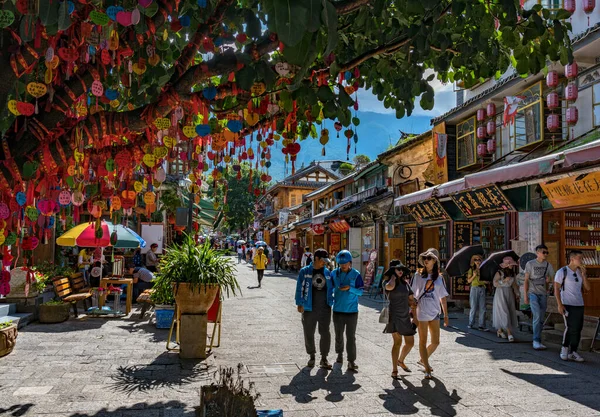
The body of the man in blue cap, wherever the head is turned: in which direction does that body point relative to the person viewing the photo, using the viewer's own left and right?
facing the viewer

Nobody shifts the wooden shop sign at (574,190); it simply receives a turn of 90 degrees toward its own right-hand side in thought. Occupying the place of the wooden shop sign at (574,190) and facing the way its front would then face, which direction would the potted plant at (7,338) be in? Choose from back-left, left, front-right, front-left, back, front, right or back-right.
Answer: left

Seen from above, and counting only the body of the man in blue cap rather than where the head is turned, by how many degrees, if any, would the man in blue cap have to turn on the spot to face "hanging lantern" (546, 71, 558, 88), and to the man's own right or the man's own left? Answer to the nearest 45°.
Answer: approximately 135° to the man's own left

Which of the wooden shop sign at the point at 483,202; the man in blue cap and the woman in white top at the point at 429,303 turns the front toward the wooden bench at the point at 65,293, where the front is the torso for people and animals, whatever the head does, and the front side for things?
the wooden shop sign

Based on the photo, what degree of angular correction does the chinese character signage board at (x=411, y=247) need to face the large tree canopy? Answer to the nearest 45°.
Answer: approximately 45° to its left

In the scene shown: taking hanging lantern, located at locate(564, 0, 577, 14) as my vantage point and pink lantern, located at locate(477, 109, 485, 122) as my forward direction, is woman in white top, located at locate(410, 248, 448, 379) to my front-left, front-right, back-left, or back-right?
back-left

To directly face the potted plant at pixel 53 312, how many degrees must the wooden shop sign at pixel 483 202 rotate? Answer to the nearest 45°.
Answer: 0° — it already faces it

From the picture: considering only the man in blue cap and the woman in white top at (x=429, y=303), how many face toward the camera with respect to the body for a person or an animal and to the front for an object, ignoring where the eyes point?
2

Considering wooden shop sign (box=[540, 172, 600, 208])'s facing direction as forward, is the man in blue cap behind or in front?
in front

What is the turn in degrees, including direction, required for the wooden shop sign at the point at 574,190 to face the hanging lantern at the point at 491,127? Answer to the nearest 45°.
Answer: approximately 90° to its right

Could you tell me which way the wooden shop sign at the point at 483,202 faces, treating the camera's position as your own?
facing the viewer and to the left of the viewer

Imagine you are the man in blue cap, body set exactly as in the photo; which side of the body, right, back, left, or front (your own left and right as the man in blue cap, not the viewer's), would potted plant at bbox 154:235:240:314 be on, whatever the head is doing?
right

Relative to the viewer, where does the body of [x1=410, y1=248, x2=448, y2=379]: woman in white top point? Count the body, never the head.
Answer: toward the camera
